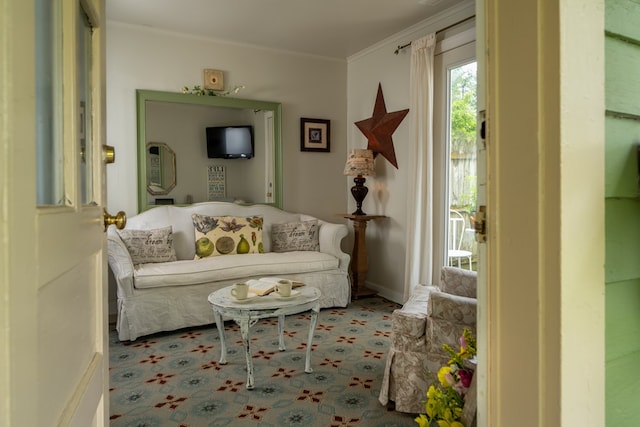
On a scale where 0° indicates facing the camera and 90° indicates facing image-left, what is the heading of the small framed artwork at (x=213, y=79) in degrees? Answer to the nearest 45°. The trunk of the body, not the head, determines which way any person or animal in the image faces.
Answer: approximately 0°

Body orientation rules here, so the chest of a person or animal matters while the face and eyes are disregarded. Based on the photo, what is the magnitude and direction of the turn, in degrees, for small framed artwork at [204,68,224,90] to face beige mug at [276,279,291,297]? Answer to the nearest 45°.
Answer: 0° — it already faces it

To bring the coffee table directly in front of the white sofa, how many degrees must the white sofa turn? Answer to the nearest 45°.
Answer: approximately 45° to its right

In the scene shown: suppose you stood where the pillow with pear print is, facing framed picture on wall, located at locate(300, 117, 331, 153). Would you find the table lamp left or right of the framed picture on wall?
right

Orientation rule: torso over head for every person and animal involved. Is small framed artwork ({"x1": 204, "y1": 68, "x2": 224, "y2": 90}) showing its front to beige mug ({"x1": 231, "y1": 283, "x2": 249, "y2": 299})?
yes

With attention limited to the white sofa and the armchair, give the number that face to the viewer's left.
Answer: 1

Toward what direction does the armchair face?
to the viewer's left

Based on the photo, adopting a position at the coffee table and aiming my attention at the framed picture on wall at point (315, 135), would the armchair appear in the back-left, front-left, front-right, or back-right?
back-right
